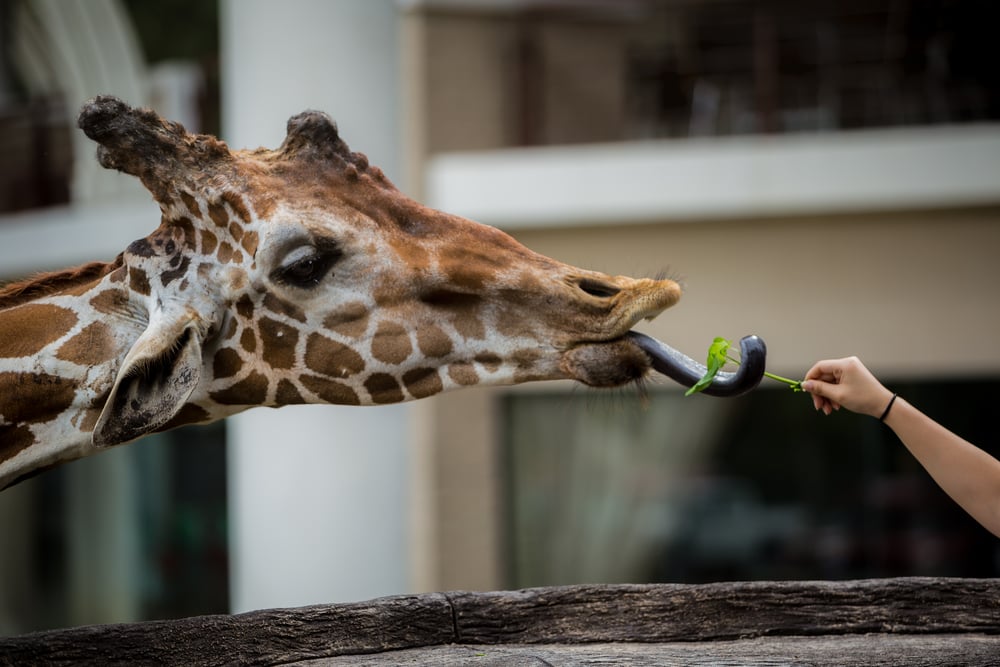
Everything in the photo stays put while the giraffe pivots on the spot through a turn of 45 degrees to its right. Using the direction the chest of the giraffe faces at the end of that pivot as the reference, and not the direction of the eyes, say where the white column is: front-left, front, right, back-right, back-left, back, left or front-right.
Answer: back-left

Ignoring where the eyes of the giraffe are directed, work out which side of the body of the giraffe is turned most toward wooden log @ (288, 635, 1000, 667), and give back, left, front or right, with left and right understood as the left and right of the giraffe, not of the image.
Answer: right

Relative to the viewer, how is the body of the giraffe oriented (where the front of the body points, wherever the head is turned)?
to the viewer's right
